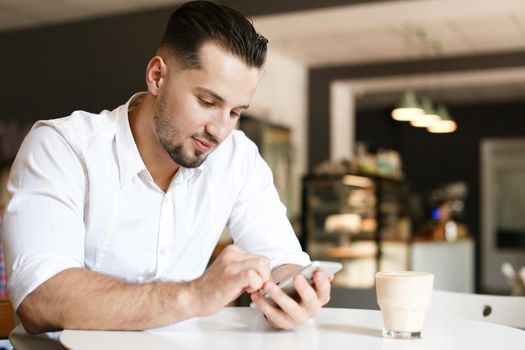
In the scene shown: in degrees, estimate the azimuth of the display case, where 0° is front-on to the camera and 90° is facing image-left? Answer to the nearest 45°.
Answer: approximately 45°

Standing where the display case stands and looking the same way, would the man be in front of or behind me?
in front

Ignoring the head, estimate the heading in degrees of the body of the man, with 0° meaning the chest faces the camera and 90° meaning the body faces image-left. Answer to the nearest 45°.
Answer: approximately 315°

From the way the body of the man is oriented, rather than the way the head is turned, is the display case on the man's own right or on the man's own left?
on the man's own left

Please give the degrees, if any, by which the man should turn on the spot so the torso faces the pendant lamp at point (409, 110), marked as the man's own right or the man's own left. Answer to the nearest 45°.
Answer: approximately 90° to the man's own left

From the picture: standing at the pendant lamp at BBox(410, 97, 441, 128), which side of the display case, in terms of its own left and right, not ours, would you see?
back

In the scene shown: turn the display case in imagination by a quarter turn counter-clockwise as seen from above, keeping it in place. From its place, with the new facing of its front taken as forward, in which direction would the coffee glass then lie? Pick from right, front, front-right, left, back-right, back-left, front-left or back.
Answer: front-right

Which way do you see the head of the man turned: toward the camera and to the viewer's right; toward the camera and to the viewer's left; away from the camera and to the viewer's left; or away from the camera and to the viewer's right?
toward the camera and to the viewer's right

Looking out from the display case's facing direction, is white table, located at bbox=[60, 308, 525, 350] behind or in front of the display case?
in front
